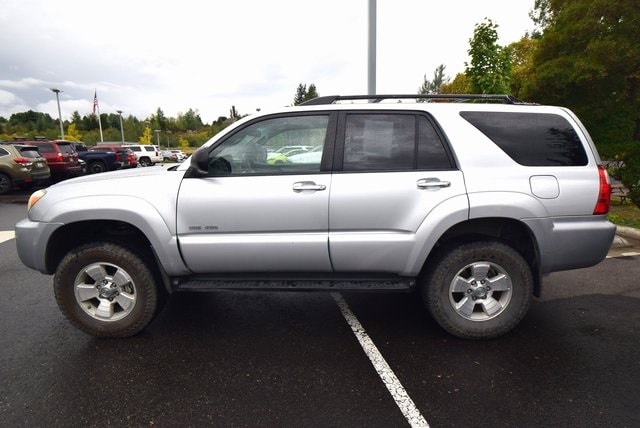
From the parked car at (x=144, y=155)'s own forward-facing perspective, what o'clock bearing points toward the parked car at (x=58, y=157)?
the parked car at (x=58, y=157) is roughly at 8 o'clock from the parked car at (x=144, y=155).

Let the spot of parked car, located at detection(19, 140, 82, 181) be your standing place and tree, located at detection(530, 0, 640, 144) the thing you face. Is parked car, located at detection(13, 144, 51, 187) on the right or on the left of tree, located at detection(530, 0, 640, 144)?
right

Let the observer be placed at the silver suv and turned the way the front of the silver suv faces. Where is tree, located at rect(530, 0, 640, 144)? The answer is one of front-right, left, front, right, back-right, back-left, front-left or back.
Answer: back-right

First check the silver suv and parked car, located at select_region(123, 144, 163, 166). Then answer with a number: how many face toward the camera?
0

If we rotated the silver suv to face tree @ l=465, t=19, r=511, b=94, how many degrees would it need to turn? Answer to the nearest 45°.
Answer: approximately 135° to its right

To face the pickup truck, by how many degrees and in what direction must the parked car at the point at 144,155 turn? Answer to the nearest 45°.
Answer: approximately 135° to its left

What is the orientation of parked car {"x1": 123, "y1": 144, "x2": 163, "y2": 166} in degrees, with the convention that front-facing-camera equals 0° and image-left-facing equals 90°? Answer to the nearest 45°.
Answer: approximately 135°

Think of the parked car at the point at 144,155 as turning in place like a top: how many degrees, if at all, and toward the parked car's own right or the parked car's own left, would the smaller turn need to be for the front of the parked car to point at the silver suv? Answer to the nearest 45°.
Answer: approximately 135° to the parked car's own left

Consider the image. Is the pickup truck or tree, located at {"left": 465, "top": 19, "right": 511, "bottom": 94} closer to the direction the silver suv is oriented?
the pickup truck

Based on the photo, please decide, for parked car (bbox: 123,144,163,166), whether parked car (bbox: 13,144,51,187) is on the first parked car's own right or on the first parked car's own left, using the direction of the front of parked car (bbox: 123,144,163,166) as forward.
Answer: on the first parked car's own left

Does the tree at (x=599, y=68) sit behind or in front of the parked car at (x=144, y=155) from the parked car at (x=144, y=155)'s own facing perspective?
behind

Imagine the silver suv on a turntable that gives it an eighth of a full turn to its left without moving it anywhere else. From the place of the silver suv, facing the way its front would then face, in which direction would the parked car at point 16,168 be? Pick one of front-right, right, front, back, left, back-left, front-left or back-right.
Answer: right

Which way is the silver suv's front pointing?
to the viewer's left
